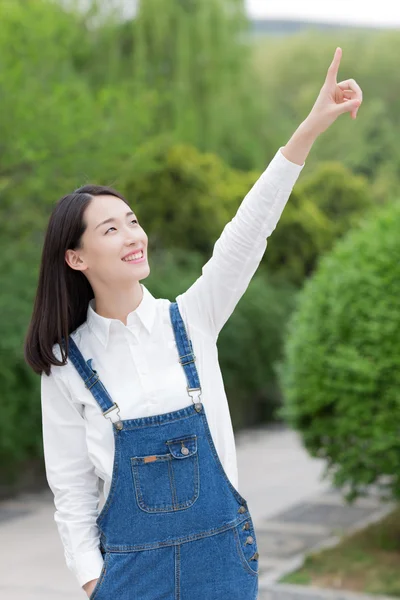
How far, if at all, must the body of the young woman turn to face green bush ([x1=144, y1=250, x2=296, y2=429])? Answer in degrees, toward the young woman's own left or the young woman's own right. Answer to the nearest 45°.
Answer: approximately 180°

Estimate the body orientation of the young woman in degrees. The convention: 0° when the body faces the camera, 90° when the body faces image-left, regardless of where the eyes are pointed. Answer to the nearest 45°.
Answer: approximately 0°

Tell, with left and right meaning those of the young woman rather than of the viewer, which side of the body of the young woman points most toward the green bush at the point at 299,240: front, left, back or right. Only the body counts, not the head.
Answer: back

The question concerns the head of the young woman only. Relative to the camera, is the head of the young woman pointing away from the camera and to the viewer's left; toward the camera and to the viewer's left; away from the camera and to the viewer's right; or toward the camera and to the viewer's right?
toward the camera and to the viewer's right

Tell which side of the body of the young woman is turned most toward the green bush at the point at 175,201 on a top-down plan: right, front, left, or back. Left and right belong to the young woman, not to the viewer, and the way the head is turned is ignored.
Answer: back
